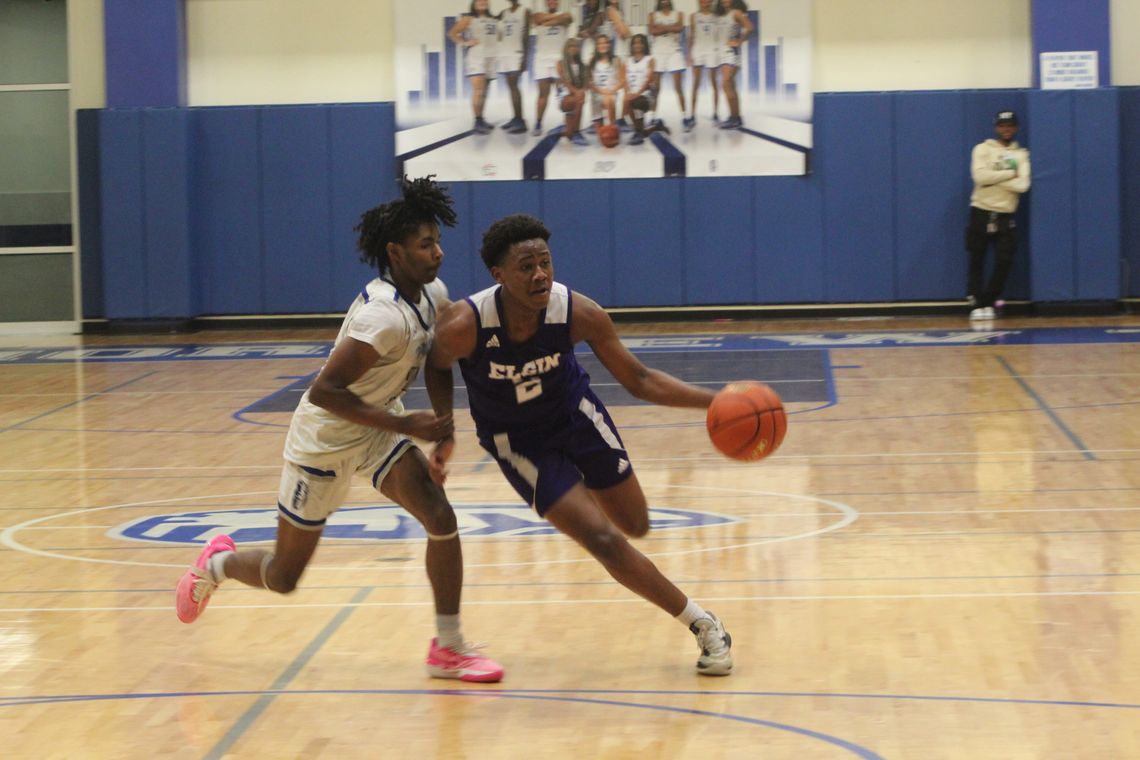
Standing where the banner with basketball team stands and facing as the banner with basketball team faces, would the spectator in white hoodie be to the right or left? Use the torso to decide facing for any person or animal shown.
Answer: on its left

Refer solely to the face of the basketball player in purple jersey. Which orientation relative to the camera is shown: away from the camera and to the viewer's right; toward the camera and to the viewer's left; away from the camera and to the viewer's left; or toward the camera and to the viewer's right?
toward the camera and to the viewer's right

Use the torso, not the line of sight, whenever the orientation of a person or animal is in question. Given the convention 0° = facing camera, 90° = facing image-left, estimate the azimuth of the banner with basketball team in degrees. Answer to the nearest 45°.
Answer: approximately 0°

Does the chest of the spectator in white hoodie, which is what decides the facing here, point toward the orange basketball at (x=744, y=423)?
yes

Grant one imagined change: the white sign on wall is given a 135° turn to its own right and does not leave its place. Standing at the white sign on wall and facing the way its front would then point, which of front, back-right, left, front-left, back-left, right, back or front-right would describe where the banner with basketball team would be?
front-left

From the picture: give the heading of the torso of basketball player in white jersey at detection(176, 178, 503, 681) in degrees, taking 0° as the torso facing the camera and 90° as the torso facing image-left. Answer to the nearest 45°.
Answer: approximately 270°

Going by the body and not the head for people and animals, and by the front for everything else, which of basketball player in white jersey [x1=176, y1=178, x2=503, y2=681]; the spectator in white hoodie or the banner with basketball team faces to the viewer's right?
the basketball player in white jersey
